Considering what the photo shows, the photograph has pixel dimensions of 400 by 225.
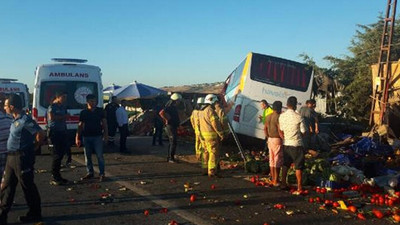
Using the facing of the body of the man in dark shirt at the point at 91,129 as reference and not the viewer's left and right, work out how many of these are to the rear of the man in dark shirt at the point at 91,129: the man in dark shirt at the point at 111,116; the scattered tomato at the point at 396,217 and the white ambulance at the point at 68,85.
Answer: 2

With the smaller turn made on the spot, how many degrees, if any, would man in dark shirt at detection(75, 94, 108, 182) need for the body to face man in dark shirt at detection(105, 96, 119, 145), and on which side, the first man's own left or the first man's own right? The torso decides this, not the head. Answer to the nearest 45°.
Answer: approximately 180°

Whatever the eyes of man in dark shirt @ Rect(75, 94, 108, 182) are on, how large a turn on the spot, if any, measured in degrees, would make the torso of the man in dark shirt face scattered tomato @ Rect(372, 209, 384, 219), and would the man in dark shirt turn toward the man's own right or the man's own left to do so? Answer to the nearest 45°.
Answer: approximately 45° to the man's own left

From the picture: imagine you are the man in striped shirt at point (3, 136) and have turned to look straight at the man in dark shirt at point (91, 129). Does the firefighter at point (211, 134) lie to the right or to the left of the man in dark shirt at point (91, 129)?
right
